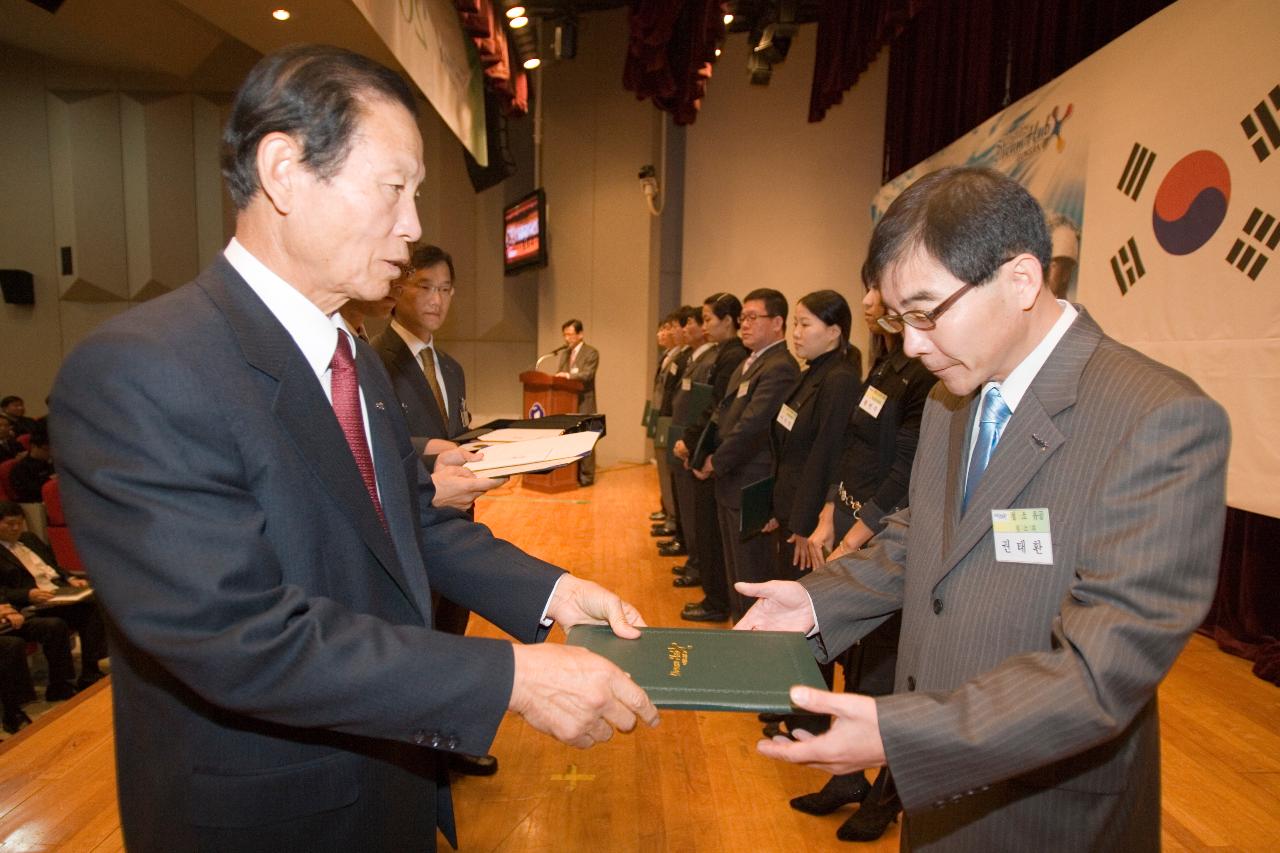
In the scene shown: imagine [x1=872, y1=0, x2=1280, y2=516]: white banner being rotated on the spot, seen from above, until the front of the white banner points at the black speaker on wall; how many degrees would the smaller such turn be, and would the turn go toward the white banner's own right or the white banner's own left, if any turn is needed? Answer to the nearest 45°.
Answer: approximately 45° to the white banner's own right

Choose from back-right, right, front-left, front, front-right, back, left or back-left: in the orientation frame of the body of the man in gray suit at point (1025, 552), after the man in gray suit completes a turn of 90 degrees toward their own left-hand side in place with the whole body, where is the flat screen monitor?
back

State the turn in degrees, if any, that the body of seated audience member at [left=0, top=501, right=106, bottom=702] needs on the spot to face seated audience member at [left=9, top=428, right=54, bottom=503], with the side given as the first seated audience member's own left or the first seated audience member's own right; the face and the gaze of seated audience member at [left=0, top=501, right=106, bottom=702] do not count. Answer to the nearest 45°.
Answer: approximately 135° to the first seated audience member's own left

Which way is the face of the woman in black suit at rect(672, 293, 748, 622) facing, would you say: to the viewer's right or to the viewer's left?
to the viewer's left

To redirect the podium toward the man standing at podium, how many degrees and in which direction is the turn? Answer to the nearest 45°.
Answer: approximately 135° to its right

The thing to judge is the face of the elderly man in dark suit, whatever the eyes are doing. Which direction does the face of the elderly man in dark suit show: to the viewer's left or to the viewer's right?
to the viewer's right

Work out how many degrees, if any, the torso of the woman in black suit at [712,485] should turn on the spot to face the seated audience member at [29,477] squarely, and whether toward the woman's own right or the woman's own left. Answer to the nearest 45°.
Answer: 0° — they already face them

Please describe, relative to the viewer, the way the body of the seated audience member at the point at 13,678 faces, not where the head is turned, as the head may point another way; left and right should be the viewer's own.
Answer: facing to the right of the viewer

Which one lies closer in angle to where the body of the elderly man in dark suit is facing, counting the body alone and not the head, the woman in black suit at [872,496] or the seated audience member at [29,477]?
the woman in black suit

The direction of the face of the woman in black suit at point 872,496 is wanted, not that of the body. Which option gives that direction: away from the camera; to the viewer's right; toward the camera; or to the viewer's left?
to the viewer's left

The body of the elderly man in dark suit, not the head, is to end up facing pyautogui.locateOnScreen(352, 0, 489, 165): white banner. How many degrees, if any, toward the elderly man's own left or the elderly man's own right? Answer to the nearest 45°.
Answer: approximately 135° to the elderly man's own left

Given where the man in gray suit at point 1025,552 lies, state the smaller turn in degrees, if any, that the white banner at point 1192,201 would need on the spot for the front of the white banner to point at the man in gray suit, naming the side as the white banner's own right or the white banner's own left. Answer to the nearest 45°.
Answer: approximately 45° to the white banner's own left

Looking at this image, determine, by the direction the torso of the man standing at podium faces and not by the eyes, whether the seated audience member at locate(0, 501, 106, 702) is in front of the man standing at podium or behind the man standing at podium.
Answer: in front

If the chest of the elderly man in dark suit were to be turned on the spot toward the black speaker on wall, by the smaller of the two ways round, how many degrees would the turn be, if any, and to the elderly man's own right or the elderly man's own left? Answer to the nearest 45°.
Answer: approximately 135° to the elderly man's own left

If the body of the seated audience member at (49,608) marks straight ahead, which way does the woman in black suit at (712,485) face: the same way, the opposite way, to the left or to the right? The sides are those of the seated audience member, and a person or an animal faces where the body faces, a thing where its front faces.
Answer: the opposite way

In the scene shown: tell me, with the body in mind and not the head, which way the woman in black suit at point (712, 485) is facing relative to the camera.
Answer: to the viewer's left

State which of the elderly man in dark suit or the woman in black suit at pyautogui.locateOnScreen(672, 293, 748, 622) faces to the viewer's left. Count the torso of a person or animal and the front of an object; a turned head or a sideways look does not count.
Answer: the woman in black suit
